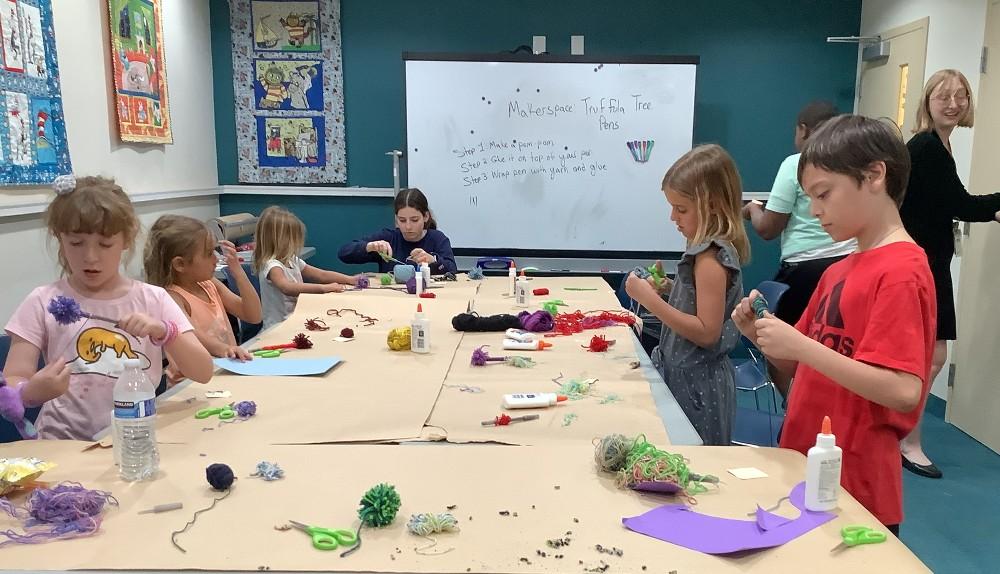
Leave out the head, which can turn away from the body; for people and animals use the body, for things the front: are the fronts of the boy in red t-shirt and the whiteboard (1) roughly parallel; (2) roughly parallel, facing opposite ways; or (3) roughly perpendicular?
roughly perpendicular

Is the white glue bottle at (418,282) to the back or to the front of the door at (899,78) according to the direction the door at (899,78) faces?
to the front

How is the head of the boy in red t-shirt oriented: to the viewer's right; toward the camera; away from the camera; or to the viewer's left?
to the viewer's left

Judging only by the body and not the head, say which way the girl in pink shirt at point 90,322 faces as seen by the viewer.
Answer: toward the camera

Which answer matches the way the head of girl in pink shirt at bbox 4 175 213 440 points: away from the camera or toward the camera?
toward the camera

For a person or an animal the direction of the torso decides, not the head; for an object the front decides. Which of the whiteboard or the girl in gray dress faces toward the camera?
the whiteboard

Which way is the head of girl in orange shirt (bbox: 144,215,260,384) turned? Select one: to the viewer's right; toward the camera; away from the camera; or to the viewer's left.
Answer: to the viewer's right

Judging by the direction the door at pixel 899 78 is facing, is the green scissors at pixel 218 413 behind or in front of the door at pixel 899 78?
in front

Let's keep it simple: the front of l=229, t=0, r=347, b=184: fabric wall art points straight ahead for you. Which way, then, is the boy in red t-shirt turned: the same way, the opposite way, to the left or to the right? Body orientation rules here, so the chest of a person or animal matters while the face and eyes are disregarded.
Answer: to the right

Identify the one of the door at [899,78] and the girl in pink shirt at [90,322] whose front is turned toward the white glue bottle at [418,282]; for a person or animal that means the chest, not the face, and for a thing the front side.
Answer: the door

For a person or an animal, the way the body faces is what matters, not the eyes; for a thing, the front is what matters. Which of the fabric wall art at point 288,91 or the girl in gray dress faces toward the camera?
the fabric wall art

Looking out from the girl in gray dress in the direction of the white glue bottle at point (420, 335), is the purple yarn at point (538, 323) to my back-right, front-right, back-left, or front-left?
front-right

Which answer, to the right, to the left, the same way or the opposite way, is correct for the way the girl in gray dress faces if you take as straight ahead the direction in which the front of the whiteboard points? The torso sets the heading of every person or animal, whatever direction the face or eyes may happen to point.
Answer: to the right

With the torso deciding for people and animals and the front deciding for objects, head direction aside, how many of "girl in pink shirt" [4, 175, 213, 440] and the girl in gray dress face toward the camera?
1

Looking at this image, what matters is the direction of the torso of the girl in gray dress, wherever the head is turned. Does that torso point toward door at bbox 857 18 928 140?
no

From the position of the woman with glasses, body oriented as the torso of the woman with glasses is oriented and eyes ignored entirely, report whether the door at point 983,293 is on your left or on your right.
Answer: on your left

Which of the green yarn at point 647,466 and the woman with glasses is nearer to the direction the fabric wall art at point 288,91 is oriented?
the green yarn
